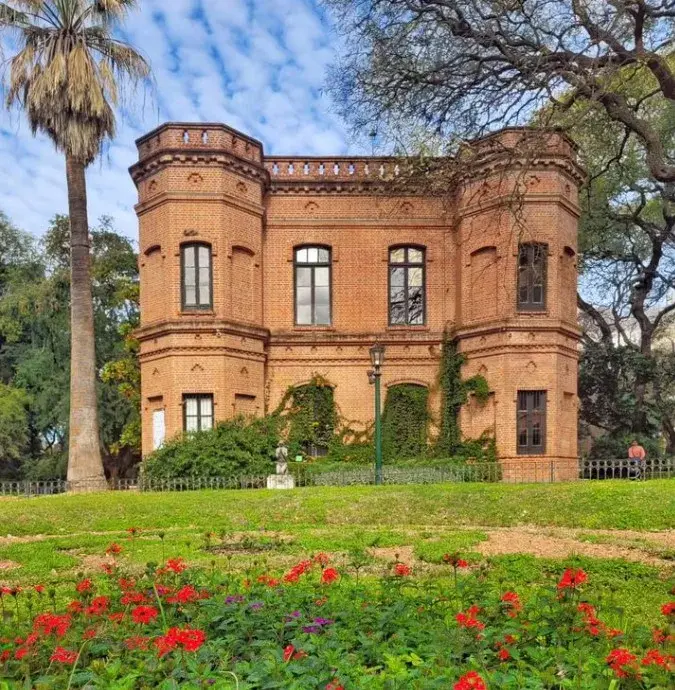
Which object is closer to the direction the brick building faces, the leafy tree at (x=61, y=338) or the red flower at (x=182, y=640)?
the red flower

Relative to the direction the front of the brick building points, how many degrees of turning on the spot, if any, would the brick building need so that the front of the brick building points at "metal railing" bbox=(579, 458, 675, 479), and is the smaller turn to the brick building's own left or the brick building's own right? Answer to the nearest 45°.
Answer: approximately 90° to the brick building's own left

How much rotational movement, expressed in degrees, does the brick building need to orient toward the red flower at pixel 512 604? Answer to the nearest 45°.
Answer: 0° — it already faces it

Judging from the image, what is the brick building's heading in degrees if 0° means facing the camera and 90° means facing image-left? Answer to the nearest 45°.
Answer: approximately 0°

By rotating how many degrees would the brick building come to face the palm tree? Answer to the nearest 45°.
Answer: approximately 45° to its right

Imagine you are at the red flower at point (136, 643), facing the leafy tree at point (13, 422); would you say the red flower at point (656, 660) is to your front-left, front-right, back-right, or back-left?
back-right

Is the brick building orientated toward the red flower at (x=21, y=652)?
yes

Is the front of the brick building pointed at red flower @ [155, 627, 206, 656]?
yes
